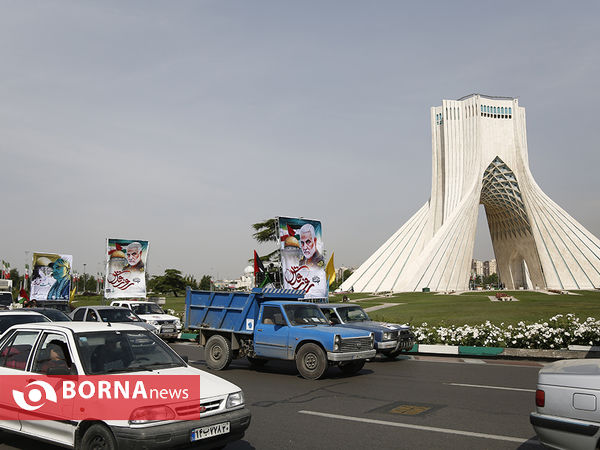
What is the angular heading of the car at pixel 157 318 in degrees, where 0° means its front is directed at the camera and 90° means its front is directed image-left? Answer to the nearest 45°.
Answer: approximately 315°

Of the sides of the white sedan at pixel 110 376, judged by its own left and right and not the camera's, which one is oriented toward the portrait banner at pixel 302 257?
left

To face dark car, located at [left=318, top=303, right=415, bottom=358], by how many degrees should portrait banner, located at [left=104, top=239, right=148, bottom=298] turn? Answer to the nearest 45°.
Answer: approximately 45° to its left

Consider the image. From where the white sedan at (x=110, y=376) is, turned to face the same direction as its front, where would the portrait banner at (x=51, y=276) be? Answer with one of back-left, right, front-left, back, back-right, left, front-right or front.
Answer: back-left

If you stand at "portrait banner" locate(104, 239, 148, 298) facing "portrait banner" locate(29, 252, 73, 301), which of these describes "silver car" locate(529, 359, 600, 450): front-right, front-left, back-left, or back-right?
back-left

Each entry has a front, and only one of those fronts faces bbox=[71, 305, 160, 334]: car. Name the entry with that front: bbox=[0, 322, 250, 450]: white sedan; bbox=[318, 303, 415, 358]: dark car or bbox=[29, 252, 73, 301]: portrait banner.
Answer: the portrait banner

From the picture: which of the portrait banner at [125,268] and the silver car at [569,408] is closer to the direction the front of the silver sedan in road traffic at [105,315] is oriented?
the silver car

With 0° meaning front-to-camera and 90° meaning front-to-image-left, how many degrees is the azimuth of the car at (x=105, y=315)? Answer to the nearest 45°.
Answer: approximately 315°
